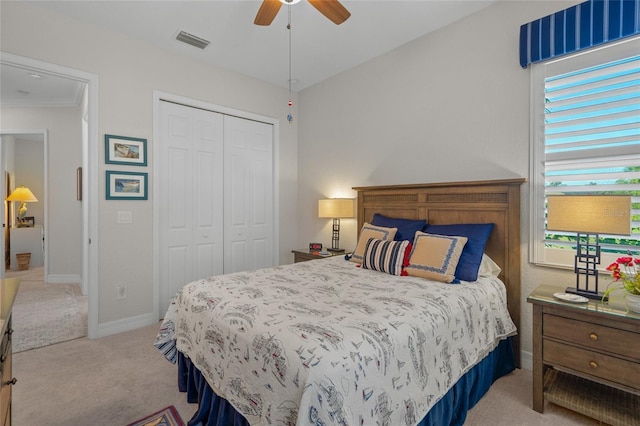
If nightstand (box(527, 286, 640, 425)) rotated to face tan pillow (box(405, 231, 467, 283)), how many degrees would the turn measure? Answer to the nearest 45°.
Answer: approximately 45° to its right

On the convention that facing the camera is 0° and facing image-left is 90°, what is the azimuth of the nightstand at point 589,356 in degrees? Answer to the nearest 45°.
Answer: approximately 45°

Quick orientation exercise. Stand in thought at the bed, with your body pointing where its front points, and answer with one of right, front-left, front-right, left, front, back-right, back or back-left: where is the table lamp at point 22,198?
right

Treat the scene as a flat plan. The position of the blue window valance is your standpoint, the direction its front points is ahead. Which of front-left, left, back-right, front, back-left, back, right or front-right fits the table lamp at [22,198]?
front-right

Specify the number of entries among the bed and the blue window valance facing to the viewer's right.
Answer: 0

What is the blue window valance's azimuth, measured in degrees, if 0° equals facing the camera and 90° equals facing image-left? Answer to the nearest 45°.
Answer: approximately 45°

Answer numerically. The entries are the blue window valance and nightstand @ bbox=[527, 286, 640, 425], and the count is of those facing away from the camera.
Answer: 0

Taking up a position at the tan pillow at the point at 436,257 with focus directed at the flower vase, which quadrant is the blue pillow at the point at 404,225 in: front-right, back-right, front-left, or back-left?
back-left

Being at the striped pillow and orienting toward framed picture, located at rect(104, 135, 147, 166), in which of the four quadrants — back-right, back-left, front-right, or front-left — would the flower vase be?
back-left

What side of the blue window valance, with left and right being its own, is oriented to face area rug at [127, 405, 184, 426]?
front

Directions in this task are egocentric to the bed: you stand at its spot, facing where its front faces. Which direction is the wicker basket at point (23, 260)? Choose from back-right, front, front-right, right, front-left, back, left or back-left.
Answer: right
